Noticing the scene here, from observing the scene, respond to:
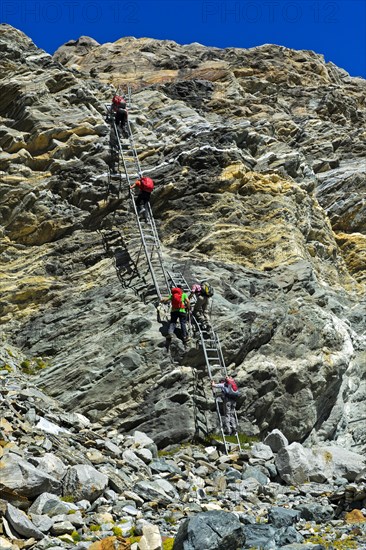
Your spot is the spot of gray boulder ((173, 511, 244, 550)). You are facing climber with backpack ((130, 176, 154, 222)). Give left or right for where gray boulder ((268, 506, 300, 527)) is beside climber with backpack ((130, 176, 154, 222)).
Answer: right

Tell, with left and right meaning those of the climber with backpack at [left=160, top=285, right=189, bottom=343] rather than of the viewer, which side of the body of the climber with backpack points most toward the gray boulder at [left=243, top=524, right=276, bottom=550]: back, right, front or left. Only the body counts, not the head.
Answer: back

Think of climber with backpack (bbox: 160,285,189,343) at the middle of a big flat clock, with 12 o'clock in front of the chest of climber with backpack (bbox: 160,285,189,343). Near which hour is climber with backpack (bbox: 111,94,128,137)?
climber with backpack (bbox: 111,94,128,137) is roughly at 12 o'clock from climber with backpack (bbox: 160,285,189,343).

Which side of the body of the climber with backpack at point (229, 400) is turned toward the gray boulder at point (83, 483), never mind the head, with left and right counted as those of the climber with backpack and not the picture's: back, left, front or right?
left

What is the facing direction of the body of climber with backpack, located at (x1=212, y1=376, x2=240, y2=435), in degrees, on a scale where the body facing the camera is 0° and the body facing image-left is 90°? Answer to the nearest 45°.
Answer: approximately 135°

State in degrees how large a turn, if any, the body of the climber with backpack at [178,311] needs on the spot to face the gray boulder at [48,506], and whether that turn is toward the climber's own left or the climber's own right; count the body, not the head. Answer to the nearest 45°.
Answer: approximately 180°

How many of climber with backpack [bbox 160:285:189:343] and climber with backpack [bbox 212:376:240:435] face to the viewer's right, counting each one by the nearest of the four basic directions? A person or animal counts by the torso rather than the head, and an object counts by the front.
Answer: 0

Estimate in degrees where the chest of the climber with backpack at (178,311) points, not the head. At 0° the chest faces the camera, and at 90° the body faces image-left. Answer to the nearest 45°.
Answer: approximately 180°

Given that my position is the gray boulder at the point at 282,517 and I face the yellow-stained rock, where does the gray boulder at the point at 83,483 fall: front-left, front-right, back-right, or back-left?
back-left
